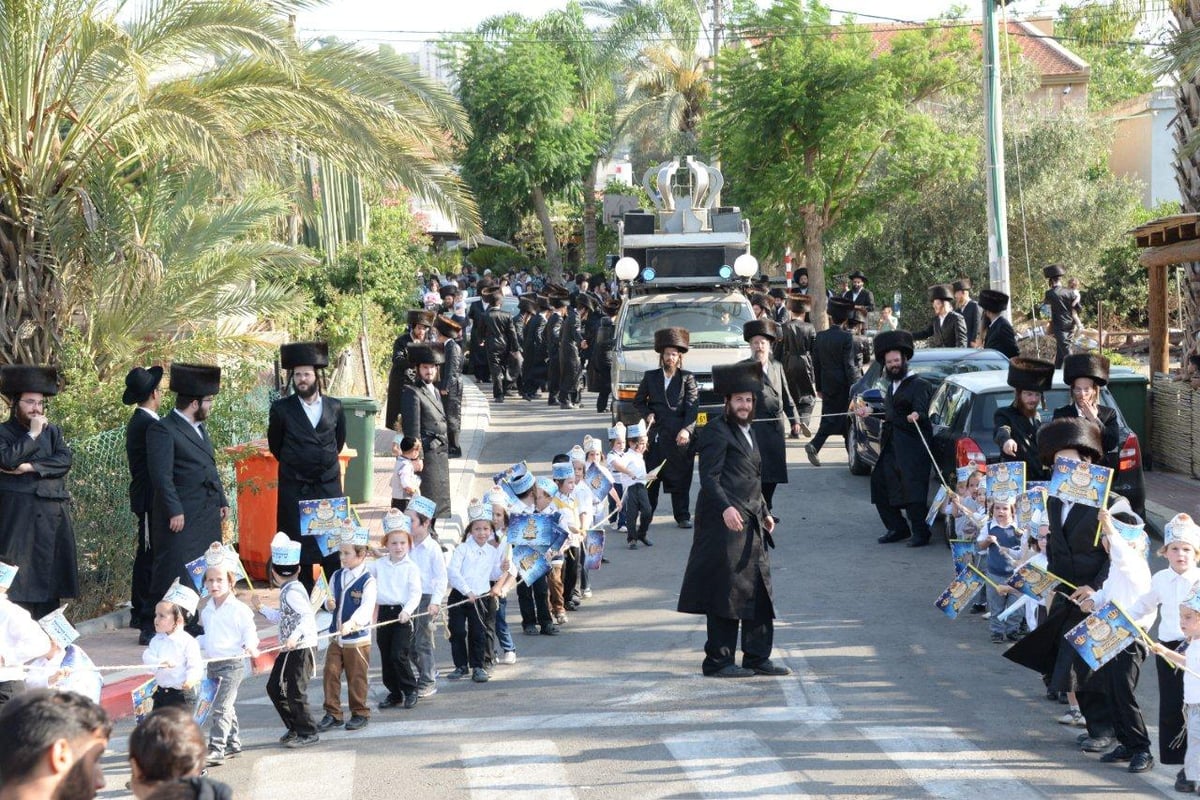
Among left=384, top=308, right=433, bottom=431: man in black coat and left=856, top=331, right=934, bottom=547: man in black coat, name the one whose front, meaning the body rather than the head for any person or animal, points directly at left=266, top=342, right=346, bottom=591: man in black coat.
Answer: left=856, top=331, right=934, bottom=547: man in black coat

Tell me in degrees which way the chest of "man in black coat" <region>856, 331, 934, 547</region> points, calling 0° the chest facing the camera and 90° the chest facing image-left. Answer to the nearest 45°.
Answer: approximately 45°

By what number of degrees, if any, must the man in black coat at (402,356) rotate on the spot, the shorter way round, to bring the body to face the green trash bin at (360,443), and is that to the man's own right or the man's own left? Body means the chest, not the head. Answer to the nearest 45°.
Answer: approximately 90° to the man's own right

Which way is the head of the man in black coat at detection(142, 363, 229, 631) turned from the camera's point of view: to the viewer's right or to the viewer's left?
to the viewer's right

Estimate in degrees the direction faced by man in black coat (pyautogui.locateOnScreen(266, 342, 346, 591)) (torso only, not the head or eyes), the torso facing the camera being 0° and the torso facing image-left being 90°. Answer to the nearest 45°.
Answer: approximately 0°

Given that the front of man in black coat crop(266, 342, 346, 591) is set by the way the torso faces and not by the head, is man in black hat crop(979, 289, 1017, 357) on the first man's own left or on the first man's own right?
on the first man's own left

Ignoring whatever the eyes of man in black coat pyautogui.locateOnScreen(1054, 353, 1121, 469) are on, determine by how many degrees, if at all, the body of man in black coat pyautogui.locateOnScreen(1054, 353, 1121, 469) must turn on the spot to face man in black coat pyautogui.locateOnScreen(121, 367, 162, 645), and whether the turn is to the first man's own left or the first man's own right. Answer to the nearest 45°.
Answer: approximately 45° to the first man's own right

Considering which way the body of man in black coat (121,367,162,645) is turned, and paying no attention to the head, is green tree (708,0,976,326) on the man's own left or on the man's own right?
on the man's own left
